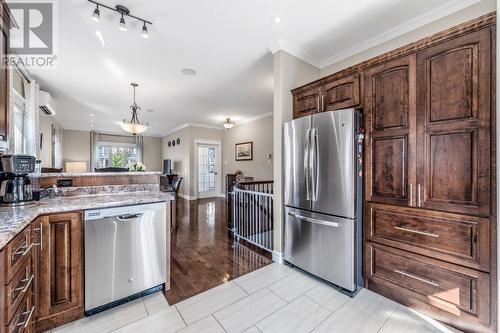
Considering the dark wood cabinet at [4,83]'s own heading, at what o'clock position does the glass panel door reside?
The glass panel door is roughly at 11 o'clock from the dark wood cabinet.

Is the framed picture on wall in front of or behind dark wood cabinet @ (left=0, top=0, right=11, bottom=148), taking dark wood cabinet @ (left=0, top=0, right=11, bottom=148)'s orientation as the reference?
in front

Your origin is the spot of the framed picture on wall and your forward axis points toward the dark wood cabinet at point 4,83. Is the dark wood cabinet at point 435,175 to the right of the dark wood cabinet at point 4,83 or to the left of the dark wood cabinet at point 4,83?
left

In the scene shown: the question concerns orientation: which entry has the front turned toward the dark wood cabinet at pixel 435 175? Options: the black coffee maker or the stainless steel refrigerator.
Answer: the black coffee maker

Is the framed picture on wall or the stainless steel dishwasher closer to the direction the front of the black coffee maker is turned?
the stainless steel dishwasher

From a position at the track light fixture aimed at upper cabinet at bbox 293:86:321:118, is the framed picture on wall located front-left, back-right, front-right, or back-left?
front-left

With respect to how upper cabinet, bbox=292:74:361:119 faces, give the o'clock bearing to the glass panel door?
The glass panel door is roughly at 3 o'clock from the upper cabinet.

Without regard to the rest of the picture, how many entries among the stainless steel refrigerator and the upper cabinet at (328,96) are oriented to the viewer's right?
0

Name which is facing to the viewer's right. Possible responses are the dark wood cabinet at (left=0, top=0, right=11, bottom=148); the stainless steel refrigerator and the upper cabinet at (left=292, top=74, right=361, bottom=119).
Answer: the dark wood cabinet

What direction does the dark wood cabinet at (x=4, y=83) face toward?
to the viewer's right

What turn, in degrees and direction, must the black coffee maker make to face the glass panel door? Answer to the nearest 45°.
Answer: approximately 90° to its left

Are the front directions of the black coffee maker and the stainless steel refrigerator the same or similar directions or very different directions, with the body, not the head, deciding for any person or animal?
very different directions

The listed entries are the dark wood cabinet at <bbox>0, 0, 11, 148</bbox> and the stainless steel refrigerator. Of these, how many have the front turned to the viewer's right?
1

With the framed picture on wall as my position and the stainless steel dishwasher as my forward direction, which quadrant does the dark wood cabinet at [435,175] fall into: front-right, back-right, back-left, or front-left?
front-left
